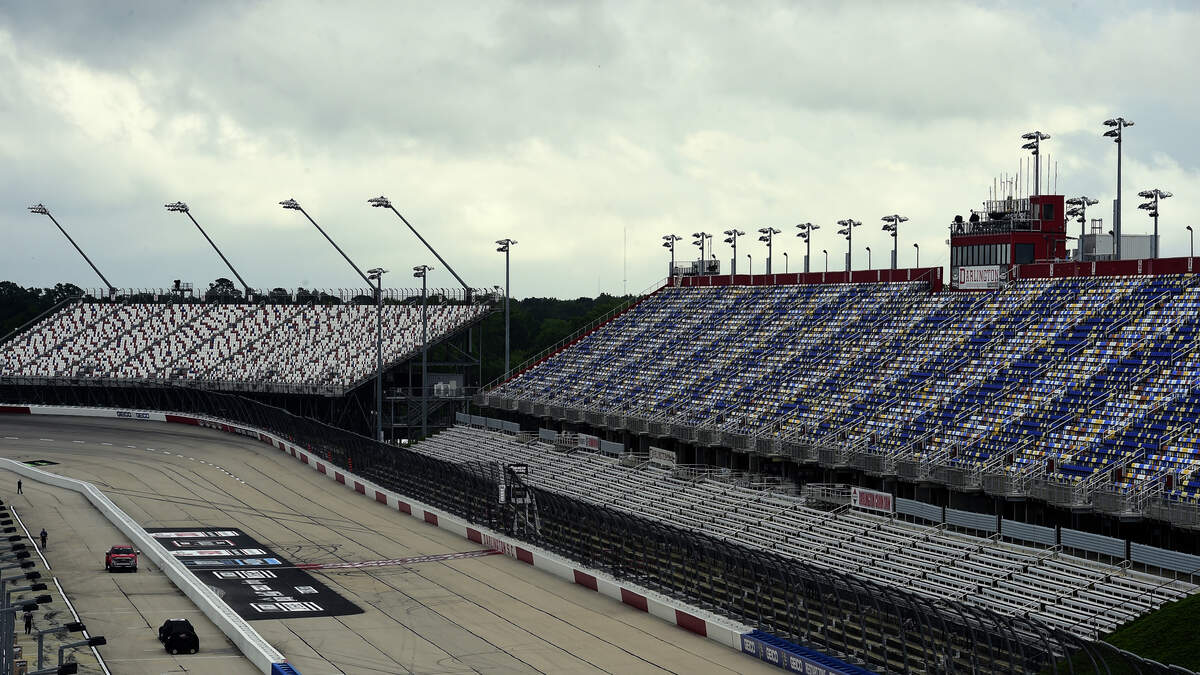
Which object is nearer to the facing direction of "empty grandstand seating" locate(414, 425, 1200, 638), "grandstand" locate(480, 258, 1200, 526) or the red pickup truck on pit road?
the red pickup truck on pit road

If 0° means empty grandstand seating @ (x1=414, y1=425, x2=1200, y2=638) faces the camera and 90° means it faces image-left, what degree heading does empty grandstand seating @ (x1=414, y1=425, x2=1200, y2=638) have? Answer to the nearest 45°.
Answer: approximately 45°

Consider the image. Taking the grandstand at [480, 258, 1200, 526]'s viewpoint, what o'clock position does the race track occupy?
The race track is roughly at 12 o'clock from the grandstand.

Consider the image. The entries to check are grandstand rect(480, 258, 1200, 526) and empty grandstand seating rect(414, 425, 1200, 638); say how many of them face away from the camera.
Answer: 0

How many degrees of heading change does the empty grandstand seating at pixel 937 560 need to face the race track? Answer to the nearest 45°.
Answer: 0° — it already faces it

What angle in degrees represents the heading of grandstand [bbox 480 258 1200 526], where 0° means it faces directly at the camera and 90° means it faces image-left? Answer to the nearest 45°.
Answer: approximately 45°

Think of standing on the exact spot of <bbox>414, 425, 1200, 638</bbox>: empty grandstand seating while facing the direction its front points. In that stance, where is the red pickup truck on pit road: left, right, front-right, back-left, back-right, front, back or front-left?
front-right

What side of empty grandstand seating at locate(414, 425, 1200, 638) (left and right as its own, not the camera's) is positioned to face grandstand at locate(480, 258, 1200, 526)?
back

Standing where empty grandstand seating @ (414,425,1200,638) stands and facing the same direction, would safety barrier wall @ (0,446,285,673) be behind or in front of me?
in front
